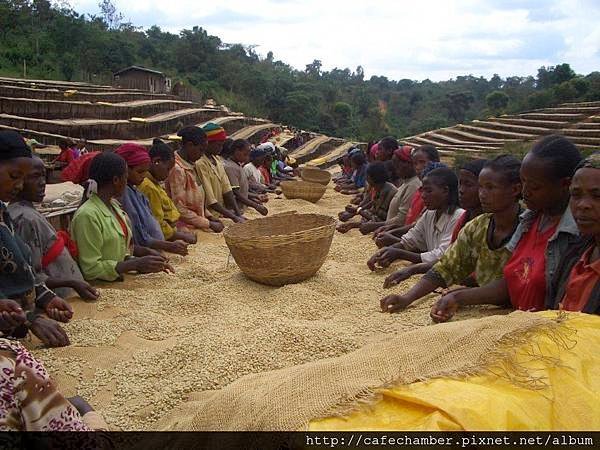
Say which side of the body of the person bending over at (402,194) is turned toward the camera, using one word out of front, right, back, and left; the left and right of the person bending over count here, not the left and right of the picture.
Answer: left

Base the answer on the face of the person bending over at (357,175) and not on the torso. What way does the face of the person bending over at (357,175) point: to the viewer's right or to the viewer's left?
to the viewer's left

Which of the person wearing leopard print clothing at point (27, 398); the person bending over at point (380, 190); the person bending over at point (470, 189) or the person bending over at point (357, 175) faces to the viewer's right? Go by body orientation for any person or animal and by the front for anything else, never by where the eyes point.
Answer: the person wearing leopard print clothing at point (27, 398)

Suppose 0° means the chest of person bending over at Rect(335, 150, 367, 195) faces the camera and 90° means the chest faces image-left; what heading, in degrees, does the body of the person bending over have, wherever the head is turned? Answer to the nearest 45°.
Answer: approximately 90°

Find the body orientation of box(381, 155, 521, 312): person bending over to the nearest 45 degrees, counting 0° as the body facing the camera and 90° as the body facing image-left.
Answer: approximately 45°

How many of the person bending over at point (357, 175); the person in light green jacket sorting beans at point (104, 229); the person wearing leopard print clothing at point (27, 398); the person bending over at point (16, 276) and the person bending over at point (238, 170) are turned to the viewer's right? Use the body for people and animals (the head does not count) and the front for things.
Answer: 4

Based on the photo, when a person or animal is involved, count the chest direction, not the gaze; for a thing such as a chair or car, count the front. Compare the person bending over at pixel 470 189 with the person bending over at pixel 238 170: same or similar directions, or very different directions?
very different directions

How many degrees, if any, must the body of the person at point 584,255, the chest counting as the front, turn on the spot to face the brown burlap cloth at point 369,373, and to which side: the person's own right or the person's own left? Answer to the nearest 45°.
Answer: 0° — they already face it

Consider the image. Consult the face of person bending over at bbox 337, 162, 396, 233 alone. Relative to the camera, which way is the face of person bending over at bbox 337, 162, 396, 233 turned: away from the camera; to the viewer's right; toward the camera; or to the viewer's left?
to the viewer's left

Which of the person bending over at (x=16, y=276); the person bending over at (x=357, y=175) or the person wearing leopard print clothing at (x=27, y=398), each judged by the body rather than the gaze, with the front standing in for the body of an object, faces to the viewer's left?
the person bending over at (x=357, y=175)

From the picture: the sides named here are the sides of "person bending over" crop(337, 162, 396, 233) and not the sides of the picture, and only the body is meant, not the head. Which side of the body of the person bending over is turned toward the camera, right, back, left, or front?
left

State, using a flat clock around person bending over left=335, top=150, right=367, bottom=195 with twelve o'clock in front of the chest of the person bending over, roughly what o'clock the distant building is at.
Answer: The distant building is roughly at 2 o'clock from the person bending over.

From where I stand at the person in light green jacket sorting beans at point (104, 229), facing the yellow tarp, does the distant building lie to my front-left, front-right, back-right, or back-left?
back-left

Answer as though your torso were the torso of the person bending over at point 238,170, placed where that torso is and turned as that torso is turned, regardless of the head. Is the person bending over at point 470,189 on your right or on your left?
on your right
